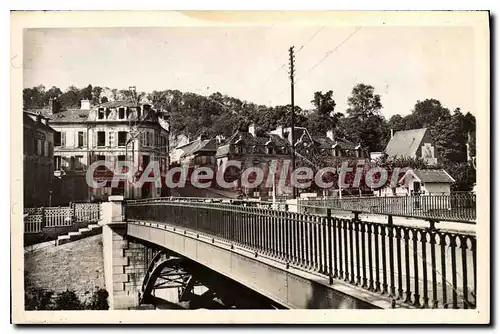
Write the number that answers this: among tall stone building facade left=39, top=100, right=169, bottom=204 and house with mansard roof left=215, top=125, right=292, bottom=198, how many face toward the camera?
2

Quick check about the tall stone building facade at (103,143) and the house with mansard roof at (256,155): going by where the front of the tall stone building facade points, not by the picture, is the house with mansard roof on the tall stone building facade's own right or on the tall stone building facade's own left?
on the tall stone building facade's own left

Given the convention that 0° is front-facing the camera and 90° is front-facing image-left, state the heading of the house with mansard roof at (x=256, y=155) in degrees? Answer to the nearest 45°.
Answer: approximately 0°

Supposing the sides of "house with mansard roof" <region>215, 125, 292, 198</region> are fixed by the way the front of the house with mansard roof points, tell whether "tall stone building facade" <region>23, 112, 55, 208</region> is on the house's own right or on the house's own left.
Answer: on the house's own right

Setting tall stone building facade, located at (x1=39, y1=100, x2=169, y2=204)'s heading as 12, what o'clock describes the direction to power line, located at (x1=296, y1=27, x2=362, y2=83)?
The power line is roughly at 10 o'clock from the tall stone building facade.

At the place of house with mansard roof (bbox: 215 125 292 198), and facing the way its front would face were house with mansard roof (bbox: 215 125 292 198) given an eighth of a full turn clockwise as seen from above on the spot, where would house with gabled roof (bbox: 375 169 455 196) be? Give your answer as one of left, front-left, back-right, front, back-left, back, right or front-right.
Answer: back-left

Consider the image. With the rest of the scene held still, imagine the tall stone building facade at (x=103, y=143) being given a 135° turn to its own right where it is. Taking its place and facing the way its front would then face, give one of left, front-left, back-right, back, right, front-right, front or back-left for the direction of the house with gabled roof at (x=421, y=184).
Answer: back-right

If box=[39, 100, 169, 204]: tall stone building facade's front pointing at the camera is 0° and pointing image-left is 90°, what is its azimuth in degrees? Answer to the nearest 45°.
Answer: approximately 0°
